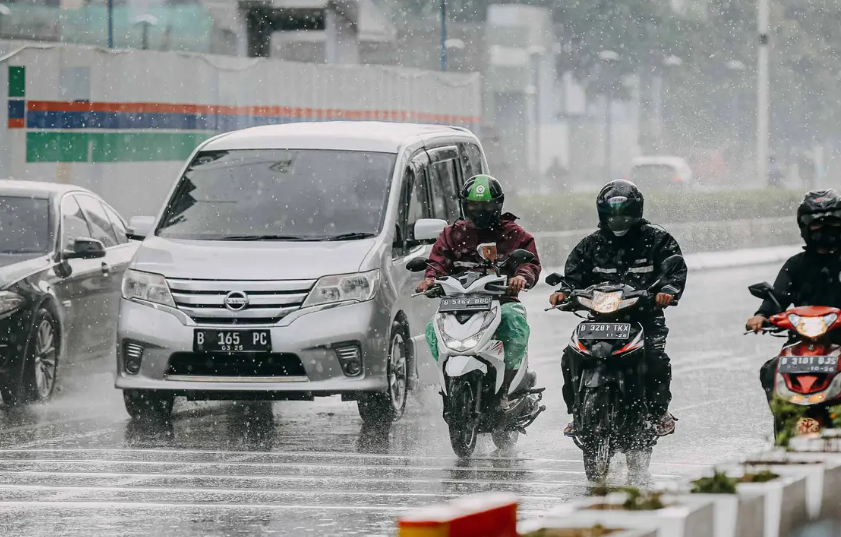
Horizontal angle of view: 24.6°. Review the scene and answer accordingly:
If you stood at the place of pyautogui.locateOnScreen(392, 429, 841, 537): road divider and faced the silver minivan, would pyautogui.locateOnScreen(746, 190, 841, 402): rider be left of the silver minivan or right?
right

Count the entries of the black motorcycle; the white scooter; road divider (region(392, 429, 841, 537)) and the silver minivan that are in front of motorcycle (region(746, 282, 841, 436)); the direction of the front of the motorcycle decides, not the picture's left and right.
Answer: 1

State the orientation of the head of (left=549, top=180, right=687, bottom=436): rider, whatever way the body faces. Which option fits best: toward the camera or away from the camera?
toward the camera

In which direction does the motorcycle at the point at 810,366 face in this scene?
toward the camera

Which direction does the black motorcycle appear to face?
toward the camera

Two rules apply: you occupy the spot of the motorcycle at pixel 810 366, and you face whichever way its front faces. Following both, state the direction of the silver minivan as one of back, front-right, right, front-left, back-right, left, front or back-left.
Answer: back-right

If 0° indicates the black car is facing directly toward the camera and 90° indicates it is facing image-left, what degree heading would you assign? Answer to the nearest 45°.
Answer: approximately 45°

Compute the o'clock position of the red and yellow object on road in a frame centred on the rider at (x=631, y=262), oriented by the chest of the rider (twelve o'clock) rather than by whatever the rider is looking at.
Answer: The red and yellow object on road is roughly at 12 o'clock from the rider.

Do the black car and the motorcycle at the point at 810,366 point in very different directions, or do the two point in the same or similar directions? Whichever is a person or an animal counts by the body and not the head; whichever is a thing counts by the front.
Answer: same or similar directions

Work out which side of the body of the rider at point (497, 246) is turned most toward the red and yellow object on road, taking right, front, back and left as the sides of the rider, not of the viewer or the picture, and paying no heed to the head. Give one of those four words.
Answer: front

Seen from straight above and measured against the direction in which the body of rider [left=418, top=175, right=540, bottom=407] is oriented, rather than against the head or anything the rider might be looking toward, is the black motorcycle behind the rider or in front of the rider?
in front

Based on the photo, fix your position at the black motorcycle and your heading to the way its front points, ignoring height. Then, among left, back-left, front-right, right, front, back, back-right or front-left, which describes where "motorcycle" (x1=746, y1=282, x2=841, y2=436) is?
front-left

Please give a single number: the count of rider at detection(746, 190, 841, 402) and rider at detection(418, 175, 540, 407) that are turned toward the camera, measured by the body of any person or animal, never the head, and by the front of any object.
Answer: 2

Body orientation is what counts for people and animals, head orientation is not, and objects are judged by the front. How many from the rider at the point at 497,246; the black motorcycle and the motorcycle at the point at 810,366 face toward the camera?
3

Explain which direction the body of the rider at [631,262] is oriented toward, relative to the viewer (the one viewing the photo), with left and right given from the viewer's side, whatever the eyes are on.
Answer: facing the viewer

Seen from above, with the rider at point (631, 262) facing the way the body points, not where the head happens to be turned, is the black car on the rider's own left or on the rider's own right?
on the rider's own right

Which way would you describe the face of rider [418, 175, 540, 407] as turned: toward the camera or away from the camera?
toward the camera

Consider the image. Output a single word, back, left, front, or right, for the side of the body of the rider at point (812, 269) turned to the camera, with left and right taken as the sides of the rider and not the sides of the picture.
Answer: front
